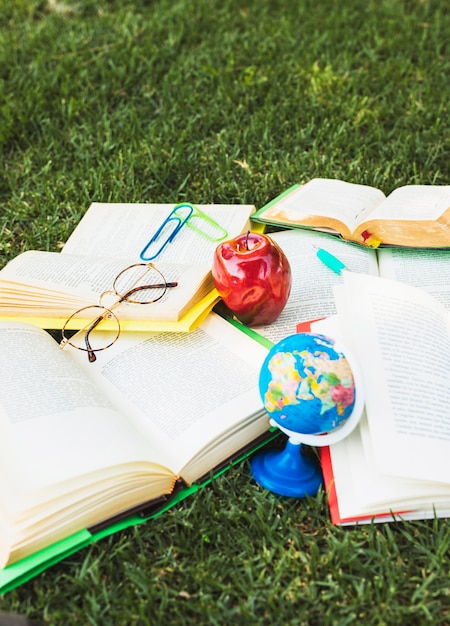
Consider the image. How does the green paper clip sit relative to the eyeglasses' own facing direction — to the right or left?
on its right

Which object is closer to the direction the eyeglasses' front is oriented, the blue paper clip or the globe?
the blue paper clip

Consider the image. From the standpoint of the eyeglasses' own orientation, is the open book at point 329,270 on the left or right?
on its right

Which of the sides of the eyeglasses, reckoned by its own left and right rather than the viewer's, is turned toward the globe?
back

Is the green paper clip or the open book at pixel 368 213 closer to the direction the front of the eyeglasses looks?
the green paper clip

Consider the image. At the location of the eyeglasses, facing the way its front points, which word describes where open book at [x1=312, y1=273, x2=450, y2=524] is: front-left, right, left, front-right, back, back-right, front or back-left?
back
